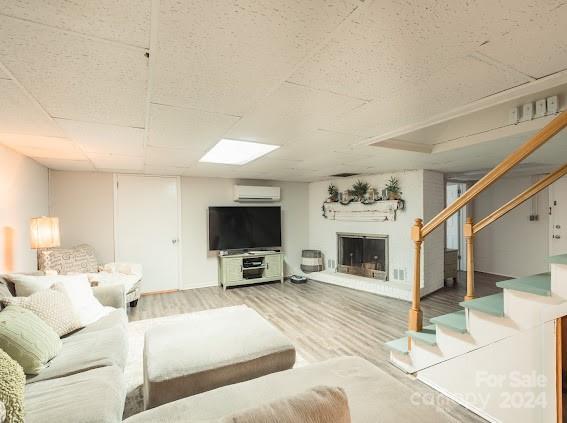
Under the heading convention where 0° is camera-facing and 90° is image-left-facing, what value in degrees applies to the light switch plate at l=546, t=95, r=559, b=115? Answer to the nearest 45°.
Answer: approximately 45°

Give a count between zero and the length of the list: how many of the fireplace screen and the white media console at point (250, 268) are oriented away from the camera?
0

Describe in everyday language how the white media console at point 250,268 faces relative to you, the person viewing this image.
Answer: facing the viewer

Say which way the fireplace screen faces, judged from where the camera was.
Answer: facing the viewer and to the left of the viewer

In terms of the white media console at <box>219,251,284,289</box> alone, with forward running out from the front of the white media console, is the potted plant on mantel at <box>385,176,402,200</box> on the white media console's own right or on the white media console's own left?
on the white media console's own left

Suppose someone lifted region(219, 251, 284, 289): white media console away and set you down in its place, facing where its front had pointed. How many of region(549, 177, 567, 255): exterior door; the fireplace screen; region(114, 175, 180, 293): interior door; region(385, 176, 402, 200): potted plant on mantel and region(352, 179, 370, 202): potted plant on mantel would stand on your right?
1

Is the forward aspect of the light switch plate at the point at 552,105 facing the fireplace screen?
no

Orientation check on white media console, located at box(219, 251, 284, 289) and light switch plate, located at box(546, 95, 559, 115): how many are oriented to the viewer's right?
0

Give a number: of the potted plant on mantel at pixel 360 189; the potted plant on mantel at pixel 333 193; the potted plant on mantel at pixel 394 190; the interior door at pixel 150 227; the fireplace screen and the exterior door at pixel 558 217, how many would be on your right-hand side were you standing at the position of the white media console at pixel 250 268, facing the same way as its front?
1

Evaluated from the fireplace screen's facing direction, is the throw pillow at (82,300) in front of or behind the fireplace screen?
in front

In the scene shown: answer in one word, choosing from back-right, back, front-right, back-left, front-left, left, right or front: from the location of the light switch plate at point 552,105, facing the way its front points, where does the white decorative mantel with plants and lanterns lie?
right

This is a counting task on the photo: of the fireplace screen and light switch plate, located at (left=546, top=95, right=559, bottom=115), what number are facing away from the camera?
0

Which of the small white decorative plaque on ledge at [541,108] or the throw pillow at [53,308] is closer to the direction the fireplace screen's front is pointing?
the throw pillow

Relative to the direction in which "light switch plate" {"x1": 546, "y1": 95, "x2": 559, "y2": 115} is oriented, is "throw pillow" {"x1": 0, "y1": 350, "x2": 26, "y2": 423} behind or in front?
in front

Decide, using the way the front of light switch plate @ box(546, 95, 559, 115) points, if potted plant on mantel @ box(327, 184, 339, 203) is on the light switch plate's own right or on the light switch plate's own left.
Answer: on the light switch plate's own right

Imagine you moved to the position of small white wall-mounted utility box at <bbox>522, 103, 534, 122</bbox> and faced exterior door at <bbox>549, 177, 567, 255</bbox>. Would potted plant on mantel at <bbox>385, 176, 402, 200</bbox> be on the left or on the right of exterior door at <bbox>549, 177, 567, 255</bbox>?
left
